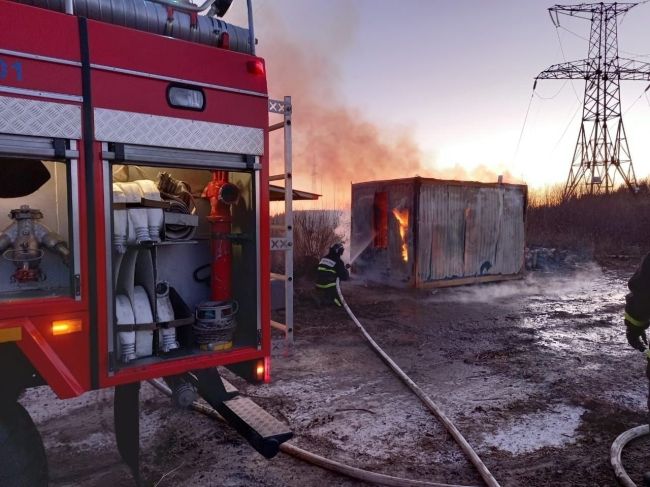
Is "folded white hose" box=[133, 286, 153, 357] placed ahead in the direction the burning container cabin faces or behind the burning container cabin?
ahead

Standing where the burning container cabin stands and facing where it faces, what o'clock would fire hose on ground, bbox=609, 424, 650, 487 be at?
The fire hose on ground is roughly at 10 o'clock from the burning container cabin.

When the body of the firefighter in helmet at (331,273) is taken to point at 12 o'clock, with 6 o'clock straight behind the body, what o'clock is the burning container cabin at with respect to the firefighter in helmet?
The burning container cabin is roughly at 12 o'clock from the firefighter in helmet.

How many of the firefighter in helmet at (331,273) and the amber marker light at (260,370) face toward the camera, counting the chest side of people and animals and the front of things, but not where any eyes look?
1

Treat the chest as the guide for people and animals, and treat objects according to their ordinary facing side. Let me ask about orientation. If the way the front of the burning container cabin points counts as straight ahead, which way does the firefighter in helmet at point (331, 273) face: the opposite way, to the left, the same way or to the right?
the opposite way

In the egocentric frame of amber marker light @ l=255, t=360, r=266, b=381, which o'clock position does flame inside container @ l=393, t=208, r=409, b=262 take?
The flame inside container is roughly at 7 o'clock from the amber marker light.

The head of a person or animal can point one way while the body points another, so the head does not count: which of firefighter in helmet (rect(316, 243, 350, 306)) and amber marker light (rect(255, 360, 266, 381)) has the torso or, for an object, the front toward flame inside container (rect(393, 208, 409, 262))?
the firefighter in helmet

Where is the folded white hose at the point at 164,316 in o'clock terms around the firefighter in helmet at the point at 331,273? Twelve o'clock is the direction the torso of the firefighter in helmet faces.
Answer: The folded white hose is roughly at 5 o'clock from the firefighter in helmet.

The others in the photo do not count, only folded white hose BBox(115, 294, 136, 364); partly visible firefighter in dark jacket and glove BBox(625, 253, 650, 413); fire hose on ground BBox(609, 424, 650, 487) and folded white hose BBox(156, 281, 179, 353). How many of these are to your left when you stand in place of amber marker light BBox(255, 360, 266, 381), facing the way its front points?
2

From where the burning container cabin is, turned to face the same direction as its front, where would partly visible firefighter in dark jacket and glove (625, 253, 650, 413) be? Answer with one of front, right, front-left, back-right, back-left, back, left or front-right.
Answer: front-left

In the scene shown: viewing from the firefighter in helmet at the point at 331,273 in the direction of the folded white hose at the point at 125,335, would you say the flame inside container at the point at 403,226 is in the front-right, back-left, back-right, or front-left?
back-left

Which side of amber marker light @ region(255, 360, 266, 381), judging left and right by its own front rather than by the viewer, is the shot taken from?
front

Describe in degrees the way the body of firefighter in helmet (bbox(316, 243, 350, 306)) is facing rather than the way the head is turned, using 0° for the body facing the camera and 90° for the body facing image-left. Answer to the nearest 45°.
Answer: approximately 225°

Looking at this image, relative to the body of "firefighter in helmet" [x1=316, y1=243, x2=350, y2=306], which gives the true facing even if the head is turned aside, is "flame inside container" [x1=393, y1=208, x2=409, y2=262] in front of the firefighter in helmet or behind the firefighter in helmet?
in front

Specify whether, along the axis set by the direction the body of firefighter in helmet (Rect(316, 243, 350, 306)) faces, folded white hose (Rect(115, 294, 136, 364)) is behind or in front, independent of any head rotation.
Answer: behind

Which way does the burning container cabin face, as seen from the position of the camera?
facing the viewer and to the left of the viewer
